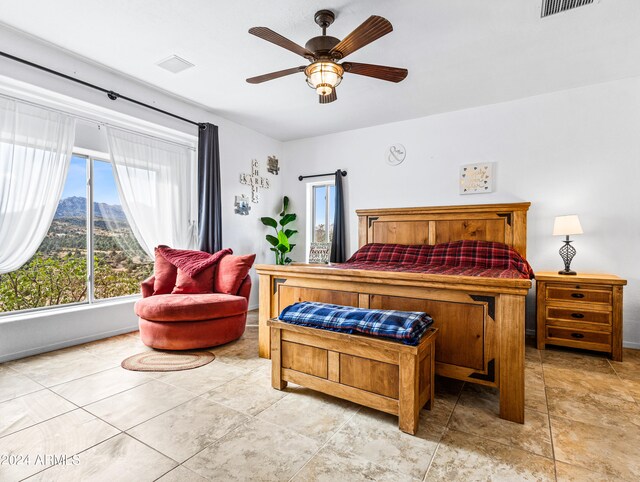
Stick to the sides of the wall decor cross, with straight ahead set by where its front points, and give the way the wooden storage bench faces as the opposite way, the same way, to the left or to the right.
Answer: to the right

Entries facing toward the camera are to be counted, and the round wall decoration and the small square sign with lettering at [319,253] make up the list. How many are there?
2

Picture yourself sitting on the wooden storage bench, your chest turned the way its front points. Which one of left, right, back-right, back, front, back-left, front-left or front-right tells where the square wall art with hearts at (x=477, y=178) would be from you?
back

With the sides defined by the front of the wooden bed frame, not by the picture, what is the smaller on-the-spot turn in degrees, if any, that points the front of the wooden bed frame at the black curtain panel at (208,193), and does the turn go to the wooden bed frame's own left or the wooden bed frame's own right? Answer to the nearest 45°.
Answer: approximately 90° to the wooden bed frame's own right

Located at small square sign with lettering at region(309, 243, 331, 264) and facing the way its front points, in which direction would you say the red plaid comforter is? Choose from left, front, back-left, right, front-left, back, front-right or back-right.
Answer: front-left

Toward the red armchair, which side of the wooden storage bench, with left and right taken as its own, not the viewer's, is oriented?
right

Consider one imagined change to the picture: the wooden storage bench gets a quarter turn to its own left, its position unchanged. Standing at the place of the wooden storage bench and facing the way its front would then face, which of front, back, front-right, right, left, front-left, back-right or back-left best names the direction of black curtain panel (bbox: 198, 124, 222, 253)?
back

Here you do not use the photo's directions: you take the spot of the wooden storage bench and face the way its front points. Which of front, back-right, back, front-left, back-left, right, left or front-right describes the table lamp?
back

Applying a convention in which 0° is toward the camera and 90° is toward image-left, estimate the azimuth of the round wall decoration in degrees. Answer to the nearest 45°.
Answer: approximately 0°

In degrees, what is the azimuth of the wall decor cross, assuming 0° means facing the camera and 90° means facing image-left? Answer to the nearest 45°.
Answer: approximately 315°

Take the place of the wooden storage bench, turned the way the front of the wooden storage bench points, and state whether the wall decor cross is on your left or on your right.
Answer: on your right

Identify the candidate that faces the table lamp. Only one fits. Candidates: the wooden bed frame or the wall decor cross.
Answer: the wall decor cross

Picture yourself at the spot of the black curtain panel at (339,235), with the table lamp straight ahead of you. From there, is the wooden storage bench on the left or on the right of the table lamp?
right

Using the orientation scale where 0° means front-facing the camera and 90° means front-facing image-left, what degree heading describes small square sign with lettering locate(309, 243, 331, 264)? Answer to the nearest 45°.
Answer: approximately 0°

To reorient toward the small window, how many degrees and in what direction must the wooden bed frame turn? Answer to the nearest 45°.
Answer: approximately 90° to its right
